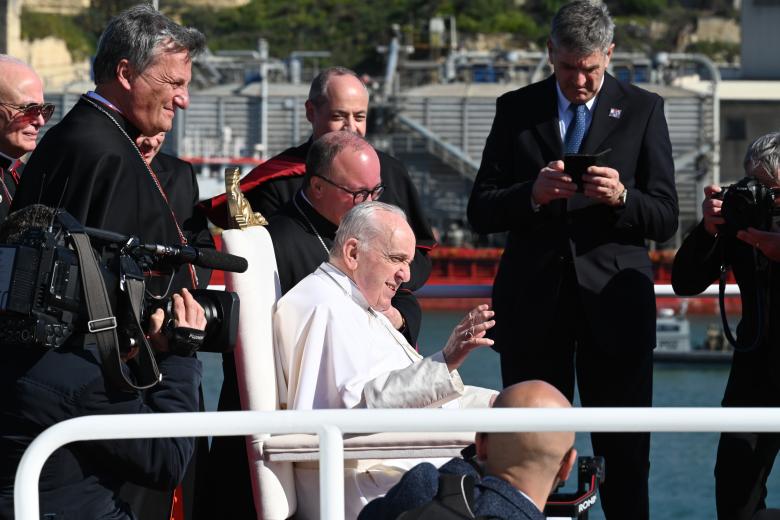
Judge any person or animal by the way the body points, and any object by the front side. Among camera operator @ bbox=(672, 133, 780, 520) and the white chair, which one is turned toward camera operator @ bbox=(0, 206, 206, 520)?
camera operator @ bbox=(672, 133, 780, 520)

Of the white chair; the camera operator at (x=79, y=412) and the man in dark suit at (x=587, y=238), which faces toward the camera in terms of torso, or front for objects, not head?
the man in dark suit

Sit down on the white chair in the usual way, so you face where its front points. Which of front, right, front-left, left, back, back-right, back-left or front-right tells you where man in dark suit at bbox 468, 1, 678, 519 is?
front-left

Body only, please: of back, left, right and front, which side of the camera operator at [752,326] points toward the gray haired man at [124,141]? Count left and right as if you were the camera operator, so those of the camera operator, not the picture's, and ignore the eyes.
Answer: front

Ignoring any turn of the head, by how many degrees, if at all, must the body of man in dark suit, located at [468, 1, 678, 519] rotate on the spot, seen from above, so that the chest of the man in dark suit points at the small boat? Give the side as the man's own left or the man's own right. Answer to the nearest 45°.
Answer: approximately 180°

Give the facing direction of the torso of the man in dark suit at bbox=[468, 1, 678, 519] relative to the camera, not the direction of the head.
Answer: toward the camera

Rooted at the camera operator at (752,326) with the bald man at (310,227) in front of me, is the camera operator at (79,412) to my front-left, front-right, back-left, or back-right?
front-left

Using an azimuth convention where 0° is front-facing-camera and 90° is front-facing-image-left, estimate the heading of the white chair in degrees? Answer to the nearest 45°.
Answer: approximately 270°

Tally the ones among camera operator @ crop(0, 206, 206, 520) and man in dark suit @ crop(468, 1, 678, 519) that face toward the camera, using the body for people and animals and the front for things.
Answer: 1

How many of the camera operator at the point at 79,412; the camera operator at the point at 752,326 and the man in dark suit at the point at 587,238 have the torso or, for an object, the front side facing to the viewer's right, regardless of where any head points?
1

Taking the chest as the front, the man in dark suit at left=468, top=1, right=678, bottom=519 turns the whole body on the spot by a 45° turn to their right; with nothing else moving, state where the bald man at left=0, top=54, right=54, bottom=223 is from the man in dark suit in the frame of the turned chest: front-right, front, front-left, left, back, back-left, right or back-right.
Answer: front-right

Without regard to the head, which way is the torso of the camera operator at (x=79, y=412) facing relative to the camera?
to the viewer's right

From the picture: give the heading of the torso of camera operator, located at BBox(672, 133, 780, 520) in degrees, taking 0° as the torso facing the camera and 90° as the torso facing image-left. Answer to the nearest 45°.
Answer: approximately 45°
